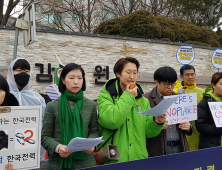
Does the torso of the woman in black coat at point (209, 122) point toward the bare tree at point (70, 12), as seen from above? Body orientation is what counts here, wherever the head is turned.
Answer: no

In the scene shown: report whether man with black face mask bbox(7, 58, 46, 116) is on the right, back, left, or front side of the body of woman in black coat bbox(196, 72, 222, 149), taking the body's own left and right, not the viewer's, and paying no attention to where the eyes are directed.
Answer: right

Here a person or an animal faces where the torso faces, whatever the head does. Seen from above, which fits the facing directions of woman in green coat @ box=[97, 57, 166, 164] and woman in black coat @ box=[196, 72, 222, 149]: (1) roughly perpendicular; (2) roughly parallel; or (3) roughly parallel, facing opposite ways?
roughly parallel

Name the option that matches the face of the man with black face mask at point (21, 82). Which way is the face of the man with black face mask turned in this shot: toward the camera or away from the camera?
toward the camera

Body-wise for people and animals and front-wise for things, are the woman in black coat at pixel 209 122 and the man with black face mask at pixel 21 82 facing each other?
no

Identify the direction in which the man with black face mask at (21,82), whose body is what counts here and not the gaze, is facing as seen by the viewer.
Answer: toward the camera

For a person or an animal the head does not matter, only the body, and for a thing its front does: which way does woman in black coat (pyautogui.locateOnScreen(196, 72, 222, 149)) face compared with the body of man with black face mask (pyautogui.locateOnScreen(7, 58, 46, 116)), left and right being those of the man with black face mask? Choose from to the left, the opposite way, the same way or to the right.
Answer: the same way

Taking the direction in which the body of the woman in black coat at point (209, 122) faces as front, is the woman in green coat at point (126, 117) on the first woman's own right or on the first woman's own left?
on the first woman's own right

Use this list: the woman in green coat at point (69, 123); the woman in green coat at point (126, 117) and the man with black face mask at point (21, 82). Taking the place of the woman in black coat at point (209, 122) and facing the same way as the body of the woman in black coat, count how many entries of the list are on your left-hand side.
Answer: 0

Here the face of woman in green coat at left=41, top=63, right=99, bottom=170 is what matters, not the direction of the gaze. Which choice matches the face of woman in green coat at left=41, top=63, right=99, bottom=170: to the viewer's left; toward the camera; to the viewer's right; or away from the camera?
toward the camera

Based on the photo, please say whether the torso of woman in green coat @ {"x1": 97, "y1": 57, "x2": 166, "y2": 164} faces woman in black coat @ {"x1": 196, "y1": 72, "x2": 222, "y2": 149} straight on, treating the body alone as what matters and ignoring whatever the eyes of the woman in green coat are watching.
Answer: no

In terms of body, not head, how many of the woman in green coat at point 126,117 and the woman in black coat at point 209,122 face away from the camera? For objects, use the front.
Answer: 0

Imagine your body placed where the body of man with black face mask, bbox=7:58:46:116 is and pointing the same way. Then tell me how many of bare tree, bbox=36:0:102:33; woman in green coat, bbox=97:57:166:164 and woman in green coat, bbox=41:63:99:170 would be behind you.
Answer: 1

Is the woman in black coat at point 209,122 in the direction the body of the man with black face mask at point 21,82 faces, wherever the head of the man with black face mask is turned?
no

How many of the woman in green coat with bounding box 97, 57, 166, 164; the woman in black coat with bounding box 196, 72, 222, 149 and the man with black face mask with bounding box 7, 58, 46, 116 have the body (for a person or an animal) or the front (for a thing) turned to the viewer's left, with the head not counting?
0

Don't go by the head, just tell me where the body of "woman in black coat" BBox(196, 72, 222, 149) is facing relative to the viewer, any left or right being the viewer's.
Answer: facing the viewer and to the right of the viewer

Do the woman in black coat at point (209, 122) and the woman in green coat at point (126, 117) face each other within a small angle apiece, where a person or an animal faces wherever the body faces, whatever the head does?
no
